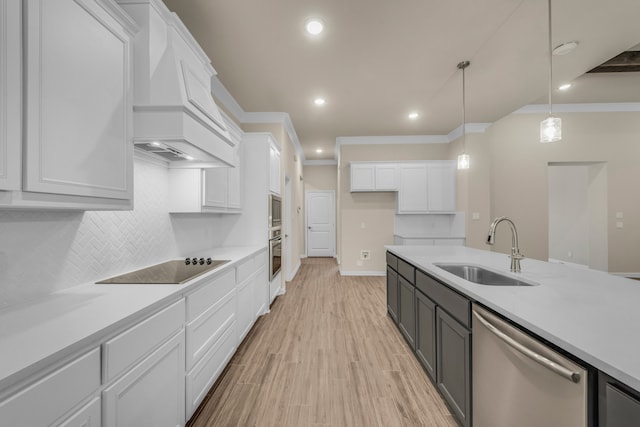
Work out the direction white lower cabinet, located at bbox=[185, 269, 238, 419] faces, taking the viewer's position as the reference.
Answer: facing to the right of the viewer

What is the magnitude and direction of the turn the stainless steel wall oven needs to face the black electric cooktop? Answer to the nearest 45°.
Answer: approximately 135° to its right

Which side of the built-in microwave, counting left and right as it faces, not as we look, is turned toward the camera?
right

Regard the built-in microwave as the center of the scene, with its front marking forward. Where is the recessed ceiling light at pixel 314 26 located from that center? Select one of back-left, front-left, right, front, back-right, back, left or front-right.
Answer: right

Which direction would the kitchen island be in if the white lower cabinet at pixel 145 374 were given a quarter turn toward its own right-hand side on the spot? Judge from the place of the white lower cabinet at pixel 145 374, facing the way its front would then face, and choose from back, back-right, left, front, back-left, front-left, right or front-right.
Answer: left

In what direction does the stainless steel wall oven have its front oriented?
to the viewer's right

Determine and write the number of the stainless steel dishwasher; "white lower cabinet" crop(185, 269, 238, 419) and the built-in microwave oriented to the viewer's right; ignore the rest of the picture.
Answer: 2

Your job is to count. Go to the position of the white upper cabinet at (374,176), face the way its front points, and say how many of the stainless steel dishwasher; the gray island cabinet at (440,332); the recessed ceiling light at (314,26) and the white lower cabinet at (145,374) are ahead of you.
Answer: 4

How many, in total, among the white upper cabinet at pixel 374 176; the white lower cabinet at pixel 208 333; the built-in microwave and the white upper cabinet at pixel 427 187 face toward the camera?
2

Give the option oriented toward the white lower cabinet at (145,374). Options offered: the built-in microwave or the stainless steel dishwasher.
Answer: the stainless steel dishwasher

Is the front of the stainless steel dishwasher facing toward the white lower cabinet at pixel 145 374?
yes

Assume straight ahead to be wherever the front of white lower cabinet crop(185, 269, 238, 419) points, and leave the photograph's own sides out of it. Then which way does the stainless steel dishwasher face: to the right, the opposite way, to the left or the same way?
the opposite way

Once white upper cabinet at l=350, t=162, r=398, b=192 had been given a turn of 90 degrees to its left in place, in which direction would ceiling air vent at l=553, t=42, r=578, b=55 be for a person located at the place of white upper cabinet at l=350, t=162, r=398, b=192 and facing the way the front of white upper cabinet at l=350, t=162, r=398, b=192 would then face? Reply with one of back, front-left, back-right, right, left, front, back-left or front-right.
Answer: front-right

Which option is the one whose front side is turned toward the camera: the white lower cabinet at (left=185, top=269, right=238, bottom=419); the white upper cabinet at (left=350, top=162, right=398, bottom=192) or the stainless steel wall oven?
the white upper cabinet

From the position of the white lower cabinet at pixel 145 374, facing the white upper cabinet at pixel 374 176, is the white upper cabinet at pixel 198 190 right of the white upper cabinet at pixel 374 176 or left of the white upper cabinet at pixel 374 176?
left

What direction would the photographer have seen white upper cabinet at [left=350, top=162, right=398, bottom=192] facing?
facing the viewer
